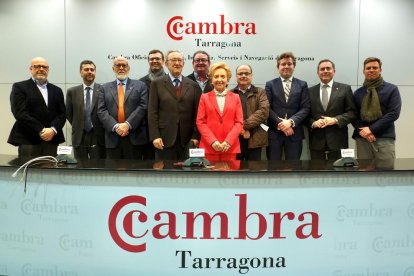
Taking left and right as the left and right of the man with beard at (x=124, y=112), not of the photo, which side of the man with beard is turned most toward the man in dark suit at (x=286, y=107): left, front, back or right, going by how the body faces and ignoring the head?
left

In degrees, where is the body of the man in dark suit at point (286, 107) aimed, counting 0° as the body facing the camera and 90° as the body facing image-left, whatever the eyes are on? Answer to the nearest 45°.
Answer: approximately 0°

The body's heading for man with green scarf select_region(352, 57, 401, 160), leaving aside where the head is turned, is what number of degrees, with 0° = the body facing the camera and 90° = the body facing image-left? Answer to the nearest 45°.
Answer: approximately 45°

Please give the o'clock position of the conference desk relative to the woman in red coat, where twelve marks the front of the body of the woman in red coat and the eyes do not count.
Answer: The conference desk is roughly at 12 o'clock from the woman in red coat.

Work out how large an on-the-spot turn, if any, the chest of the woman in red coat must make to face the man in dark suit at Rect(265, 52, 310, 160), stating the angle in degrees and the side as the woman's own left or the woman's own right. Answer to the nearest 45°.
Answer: approximately 135° to the woman's own left
